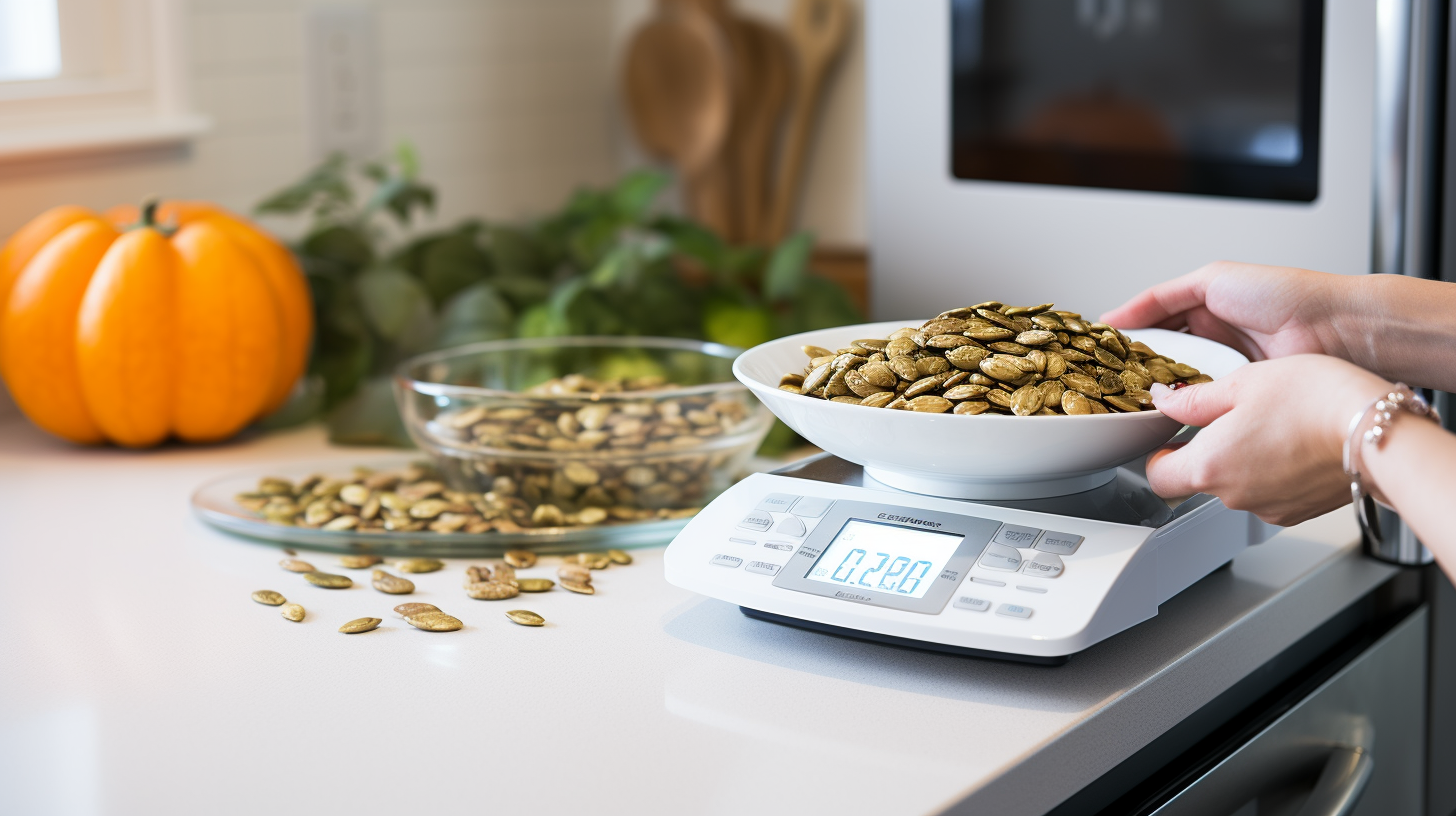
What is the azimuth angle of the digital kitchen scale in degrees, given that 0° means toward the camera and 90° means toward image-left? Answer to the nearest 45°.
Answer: approximately 45°

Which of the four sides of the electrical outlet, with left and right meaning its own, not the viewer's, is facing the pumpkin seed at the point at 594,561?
front

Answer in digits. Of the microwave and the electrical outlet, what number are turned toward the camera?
2

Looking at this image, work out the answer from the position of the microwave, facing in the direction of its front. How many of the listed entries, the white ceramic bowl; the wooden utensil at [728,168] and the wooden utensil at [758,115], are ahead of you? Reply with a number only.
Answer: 1

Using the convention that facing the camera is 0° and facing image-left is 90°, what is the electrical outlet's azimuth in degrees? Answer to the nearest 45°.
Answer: approximately 0°

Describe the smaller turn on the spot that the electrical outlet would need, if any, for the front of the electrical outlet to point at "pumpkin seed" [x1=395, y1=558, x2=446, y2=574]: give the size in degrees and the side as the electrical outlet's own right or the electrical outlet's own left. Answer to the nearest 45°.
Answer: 0° — it already faces it
